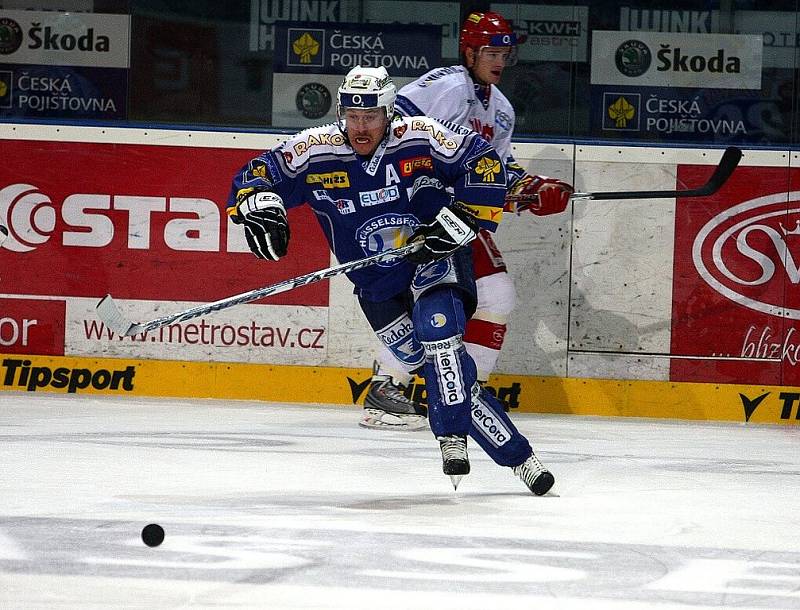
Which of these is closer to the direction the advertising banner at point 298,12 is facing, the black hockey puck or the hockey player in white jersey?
the black hockey puck

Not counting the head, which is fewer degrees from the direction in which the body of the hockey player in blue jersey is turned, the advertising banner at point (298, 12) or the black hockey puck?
the black hockey puck

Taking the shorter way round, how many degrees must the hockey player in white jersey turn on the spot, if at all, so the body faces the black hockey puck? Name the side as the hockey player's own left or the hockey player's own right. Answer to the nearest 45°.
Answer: approximately 45° to the hockey player's own right

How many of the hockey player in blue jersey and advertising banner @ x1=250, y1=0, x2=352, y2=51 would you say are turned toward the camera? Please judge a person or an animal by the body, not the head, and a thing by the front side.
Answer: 2

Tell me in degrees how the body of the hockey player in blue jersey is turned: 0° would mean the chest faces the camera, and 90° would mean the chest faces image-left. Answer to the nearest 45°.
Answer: approximately 0°

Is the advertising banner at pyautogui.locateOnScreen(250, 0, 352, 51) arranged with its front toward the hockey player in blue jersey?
yes

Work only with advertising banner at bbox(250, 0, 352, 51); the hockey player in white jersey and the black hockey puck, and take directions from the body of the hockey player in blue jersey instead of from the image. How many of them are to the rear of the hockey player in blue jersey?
2

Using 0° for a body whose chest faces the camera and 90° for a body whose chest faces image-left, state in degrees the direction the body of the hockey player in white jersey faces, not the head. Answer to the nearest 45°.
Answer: approximately 315°

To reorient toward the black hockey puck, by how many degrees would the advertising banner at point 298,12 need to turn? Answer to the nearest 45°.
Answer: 0° — it already faces it
